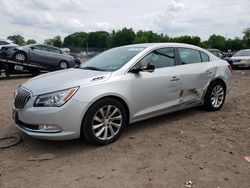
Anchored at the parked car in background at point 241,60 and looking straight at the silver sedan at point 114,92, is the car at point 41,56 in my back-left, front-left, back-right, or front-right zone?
front-right

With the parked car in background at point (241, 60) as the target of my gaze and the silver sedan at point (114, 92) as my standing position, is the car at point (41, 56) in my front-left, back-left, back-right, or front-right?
front-left

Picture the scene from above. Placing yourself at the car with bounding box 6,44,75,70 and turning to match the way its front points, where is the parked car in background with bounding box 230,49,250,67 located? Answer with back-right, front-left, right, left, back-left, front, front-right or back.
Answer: back

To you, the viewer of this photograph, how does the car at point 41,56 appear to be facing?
facing to the left of the viewer

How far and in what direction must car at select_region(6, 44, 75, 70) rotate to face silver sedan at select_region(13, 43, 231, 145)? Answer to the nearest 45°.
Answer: approximately 90° to its left

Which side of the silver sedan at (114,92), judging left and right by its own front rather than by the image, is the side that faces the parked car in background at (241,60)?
back

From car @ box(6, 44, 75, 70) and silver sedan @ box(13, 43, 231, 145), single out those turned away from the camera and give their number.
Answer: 0
